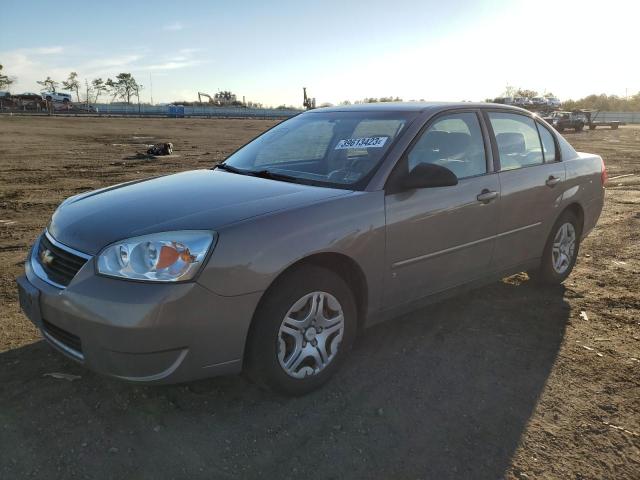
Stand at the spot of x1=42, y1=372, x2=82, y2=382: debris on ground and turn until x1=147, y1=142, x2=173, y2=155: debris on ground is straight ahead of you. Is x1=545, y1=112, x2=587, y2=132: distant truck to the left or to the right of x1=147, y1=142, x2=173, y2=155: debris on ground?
right

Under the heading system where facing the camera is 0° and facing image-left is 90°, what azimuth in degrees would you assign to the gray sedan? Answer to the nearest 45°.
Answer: approximately 45°

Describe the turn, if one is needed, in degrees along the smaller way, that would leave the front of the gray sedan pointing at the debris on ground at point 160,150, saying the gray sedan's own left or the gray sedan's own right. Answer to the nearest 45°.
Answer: approximately 135° to the gray sedan's own right

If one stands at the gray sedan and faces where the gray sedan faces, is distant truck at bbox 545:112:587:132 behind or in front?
behind

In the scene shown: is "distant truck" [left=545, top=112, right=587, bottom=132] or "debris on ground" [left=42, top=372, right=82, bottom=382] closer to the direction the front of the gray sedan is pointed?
the debris on ground

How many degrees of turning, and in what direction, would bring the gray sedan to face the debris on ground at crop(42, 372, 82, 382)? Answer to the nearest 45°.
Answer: approximately 45° to its right

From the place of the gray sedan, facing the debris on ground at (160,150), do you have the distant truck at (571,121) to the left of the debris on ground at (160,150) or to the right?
right
